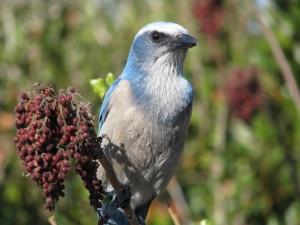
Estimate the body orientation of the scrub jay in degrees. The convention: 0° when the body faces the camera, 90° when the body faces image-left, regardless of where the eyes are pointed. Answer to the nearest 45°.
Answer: approximately 315°

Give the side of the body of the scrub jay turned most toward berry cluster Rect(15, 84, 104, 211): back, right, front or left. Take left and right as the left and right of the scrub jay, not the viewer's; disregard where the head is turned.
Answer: right

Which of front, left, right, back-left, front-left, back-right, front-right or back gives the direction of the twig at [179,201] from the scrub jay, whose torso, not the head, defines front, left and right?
back-left

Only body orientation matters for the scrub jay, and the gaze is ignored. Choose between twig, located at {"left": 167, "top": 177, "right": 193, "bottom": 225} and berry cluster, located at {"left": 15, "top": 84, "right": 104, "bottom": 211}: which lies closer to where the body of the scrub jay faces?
the berry cluster
